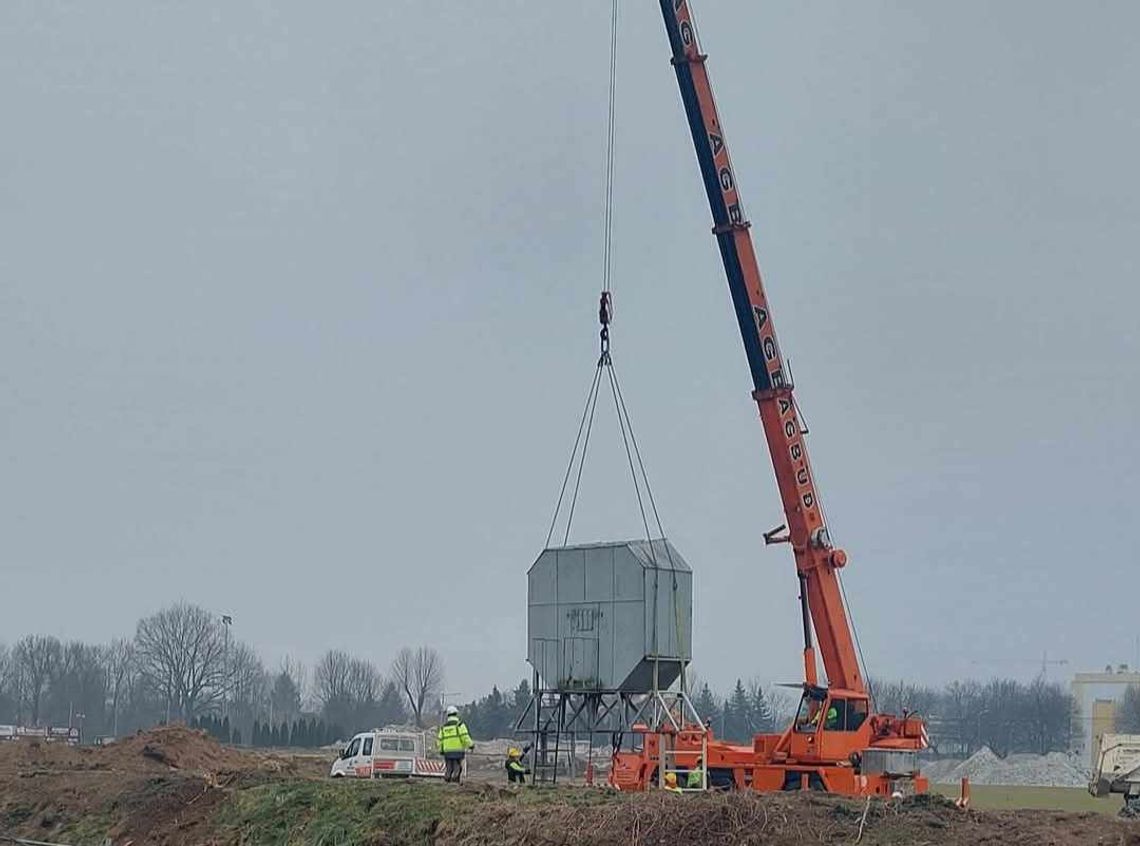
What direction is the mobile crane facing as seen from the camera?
to the viewer's left

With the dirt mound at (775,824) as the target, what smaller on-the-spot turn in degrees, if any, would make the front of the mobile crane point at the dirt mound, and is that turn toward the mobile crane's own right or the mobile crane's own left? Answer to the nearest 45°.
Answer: approximately 90° to the mobile crane's own left

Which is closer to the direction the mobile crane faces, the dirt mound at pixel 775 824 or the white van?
the white van

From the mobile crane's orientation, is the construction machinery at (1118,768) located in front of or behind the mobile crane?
behind

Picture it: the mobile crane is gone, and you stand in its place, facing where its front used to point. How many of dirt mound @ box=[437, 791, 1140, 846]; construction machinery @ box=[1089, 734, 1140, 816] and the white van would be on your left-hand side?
1

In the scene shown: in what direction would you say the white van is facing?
to the viewer's left

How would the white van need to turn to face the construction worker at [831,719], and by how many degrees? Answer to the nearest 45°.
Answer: approximately 135° to its left

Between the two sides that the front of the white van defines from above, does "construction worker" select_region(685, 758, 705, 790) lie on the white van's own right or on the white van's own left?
on the white van's own left
